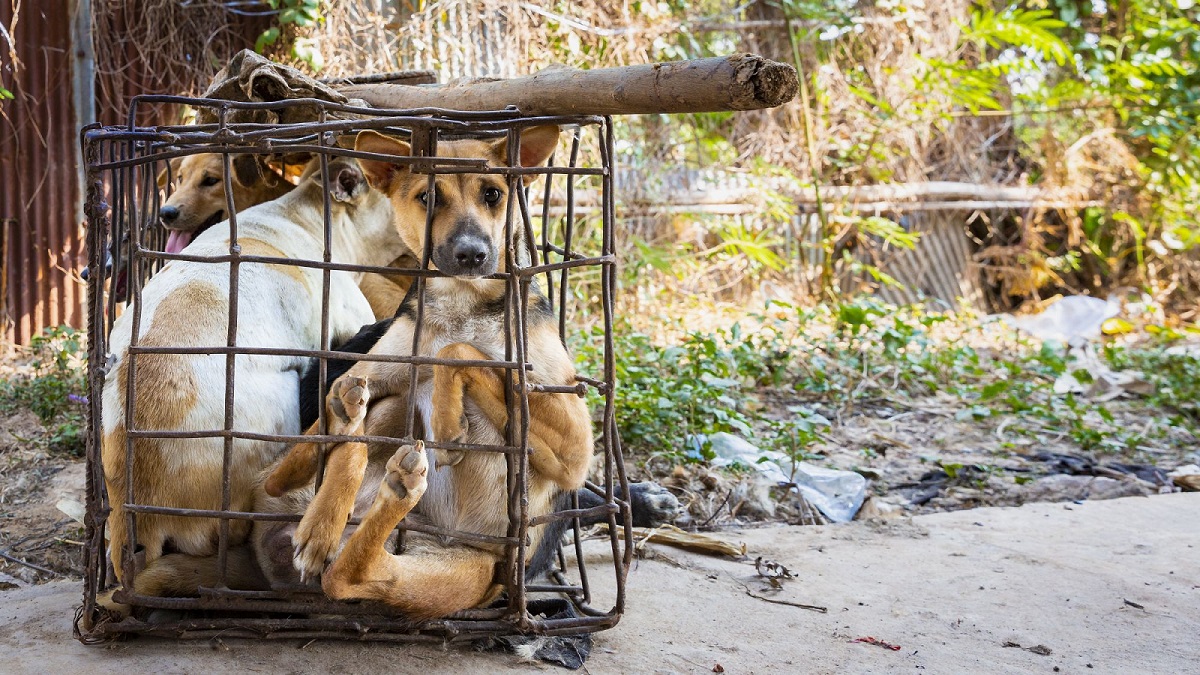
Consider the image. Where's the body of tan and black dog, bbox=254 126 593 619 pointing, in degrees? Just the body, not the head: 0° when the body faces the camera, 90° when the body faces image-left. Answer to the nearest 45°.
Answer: approximately 0°

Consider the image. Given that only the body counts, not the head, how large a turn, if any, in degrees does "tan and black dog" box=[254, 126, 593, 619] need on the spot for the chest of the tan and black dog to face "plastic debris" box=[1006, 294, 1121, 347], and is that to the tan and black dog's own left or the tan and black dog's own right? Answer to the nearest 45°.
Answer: approximately 135° to the tan and black dog's own left

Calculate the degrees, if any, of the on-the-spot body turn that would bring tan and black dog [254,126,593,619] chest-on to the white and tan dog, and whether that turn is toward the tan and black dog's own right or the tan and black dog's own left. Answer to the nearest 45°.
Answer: approximately 90° to the tan and black dog's own right

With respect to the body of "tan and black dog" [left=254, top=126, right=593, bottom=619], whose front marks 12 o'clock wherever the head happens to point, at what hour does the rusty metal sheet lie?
The rusty metal sheet is roughly at 5 o'clock from the tan and black dog.

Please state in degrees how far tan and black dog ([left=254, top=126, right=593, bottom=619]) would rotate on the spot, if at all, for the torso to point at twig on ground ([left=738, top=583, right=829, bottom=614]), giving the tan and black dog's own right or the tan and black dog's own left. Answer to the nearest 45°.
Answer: approximately 90° to the tan and black dog's own left

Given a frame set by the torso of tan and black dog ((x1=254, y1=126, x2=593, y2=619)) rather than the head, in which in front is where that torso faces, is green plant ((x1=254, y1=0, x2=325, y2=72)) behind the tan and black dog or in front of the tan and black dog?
behind

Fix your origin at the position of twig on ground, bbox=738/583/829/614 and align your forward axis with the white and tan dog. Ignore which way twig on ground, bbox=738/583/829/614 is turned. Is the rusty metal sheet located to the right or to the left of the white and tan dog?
right

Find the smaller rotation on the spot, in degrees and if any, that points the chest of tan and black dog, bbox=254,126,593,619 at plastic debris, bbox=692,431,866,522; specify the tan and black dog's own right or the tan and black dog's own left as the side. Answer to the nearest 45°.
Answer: approximately 135° to the tan and black dog's own left

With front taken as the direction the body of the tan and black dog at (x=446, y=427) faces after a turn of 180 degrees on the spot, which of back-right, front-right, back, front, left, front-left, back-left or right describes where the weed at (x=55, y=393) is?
front-left

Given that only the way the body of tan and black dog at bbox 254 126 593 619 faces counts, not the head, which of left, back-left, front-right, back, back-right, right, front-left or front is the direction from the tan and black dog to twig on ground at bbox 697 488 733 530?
back-left
